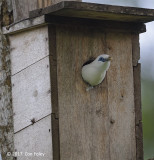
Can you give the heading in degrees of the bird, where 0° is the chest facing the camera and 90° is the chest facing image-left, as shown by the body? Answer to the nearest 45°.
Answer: approximately 315°

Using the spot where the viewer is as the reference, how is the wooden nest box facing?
facing the viewer and to the right of the viewer
